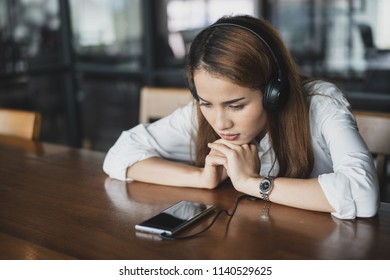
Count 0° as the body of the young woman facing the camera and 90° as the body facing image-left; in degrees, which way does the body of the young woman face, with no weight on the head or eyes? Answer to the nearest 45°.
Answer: approximately 45°

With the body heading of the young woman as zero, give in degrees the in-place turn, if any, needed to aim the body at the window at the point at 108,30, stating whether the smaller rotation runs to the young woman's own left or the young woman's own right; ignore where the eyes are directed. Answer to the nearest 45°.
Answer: approximately 135° to the young woman's own right

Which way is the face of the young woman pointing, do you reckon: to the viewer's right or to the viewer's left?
to the viewer's left
